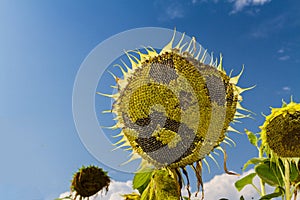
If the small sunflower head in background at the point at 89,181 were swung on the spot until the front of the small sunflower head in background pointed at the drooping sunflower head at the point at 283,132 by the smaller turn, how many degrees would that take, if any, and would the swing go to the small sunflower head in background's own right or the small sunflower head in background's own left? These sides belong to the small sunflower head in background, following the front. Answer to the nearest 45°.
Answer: approximately 45° to the small sunflower head in background's own left

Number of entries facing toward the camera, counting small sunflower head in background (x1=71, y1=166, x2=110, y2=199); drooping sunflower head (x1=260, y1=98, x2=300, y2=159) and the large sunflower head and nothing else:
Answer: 3

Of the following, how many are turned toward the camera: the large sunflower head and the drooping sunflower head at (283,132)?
2

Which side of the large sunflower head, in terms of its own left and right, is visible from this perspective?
front

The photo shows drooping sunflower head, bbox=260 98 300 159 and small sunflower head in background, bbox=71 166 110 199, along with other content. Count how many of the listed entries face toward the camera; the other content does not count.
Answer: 2

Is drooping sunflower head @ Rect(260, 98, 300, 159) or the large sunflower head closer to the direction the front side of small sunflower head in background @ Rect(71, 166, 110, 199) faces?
the large sunflower head

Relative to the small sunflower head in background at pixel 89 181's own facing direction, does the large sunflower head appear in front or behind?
in front

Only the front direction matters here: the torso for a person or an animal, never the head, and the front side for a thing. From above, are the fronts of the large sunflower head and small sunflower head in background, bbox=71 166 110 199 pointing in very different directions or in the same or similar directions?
same or similar directions

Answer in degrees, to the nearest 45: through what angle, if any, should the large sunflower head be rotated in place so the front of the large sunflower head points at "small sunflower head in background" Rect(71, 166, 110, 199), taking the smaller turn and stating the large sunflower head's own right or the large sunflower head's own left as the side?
approximately 135° to the large sunflower head's own right

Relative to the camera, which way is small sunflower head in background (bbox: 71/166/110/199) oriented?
toward the camera

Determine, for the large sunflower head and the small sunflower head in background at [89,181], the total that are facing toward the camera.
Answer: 2

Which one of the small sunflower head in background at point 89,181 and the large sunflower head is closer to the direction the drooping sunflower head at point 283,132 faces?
the large sunflower head

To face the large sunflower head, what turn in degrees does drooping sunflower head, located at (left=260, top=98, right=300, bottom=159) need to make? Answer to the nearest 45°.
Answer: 0° — it already faces it

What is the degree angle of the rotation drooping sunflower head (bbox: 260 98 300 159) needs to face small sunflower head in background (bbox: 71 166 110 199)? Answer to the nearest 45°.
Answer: approximately 90° to its right

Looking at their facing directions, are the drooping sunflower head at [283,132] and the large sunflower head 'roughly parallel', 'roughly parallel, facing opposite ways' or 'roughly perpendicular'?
roughly parallel
